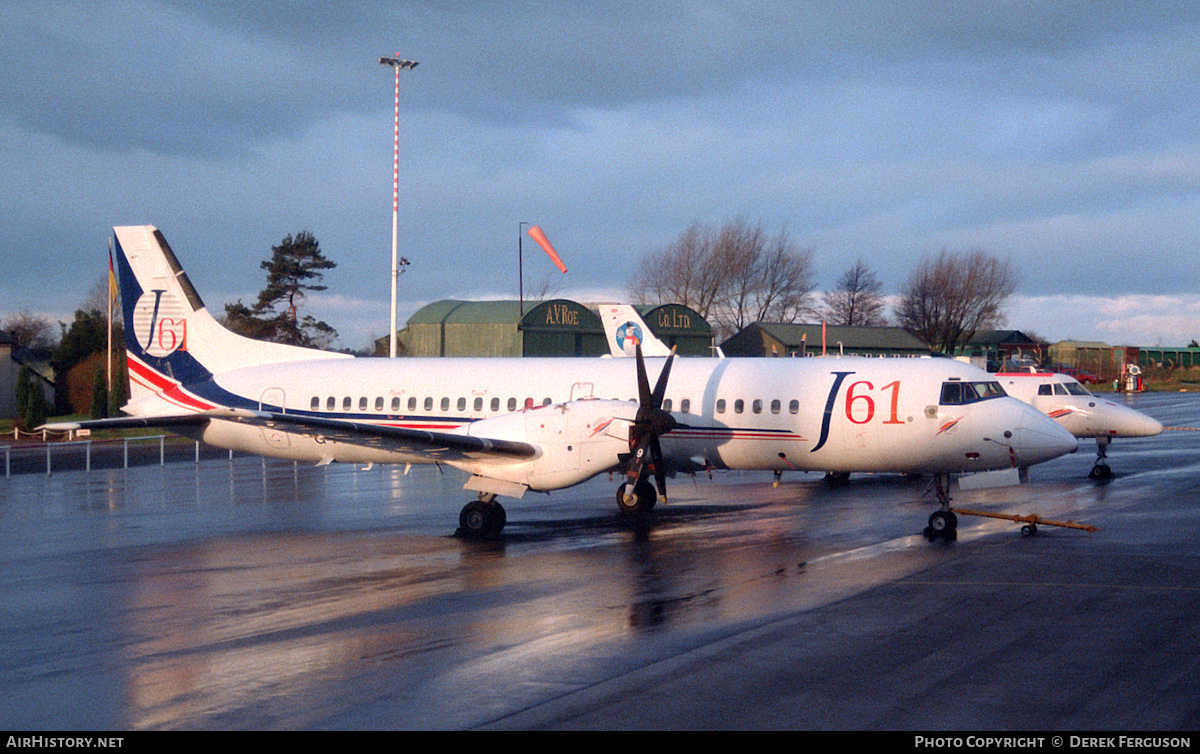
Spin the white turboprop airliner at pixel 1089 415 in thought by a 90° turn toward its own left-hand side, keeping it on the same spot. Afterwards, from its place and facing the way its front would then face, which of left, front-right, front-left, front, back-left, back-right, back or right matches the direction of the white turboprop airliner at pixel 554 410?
back-left

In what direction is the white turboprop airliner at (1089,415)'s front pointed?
to the viewer's right
